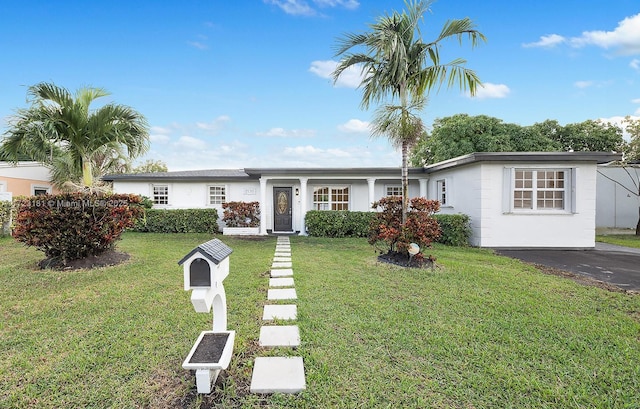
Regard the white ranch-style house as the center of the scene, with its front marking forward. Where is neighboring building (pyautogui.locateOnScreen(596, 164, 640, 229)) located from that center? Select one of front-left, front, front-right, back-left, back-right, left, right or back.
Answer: back-left

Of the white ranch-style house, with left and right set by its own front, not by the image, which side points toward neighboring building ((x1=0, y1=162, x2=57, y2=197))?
right

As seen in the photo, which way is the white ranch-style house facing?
toward the camera

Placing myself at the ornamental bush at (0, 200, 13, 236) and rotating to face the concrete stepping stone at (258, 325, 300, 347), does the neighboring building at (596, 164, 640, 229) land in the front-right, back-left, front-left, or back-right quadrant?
front-left

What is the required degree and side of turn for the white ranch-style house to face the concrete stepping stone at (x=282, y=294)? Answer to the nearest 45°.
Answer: approximately 45° to its right

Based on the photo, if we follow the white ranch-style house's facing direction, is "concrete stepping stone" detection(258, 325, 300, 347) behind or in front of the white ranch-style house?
in front

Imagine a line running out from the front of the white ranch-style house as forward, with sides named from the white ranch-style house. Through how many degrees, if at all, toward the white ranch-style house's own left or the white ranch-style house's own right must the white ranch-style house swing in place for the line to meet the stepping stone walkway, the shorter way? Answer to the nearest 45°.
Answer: approximately 45° to the white ranch-style house's own right

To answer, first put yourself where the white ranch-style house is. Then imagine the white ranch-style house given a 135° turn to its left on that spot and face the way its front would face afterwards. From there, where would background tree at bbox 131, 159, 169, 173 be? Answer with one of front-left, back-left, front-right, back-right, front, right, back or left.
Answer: left

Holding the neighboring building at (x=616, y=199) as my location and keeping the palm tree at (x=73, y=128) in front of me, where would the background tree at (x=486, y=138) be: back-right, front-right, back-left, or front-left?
front-right

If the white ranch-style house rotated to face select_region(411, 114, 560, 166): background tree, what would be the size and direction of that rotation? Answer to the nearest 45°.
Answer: approximately 180°

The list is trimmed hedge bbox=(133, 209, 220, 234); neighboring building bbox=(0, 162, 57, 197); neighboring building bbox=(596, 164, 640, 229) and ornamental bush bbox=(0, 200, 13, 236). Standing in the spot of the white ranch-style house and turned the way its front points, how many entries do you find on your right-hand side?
3

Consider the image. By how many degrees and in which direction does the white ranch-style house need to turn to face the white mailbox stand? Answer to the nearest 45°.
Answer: approximately 45° to its right

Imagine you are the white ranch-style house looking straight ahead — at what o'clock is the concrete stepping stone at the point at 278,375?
The concrete stepping stone is roughly at 1 o'clock from the white ranch-style house.

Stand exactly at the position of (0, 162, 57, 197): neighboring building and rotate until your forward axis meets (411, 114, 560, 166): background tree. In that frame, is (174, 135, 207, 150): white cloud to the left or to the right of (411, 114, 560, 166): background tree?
left

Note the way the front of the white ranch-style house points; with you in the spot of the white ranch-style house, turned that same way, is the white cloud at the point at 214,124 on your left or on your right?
on your right
